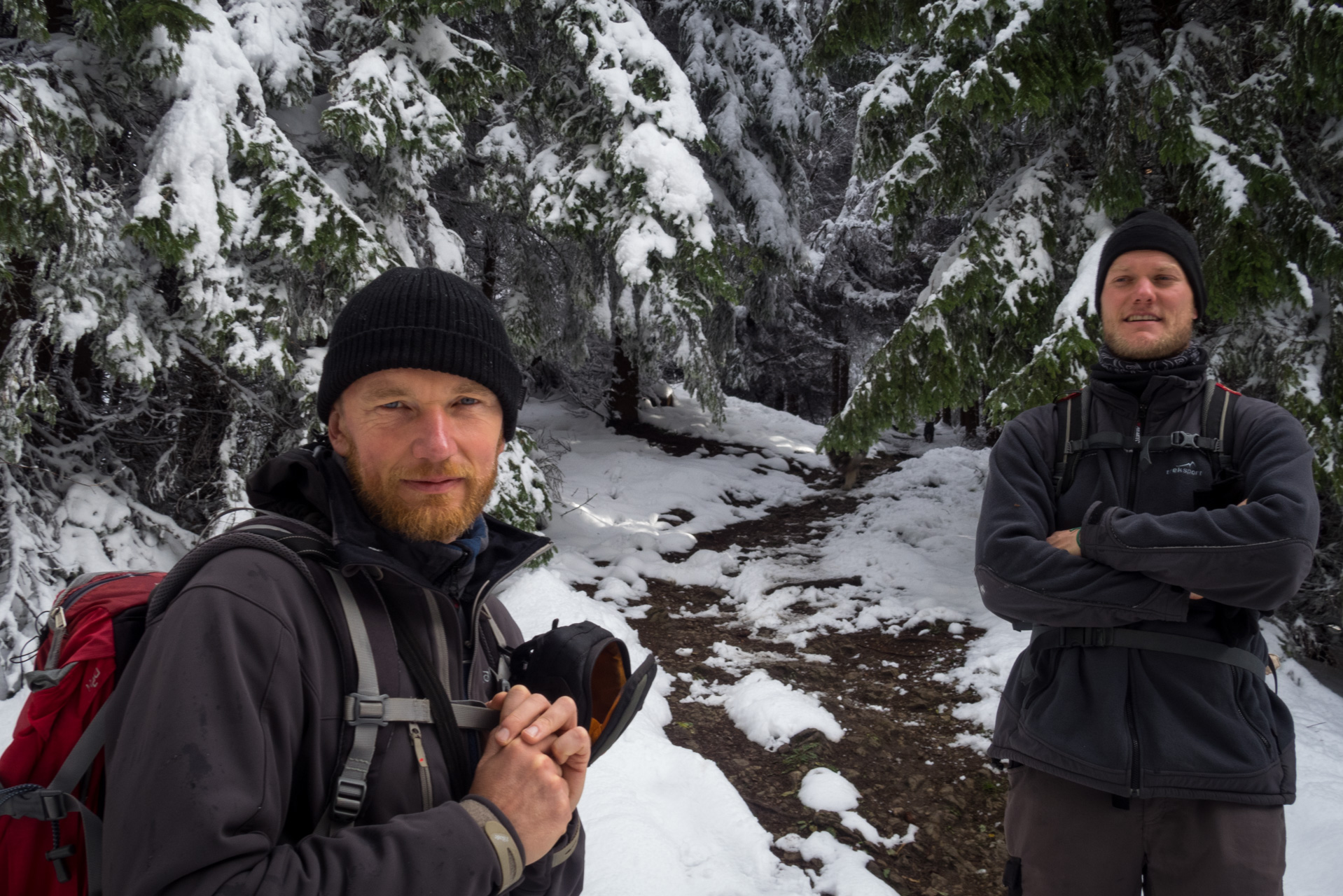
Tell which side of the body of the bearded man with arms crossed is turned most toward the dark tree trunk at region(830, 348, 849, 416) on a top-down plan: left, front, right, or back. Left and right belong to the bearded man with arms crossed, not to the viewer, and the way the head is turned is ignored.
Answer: back

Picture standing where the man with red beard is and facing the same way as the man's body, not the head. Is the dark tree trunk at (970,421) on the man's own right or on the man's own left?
on the man's own left

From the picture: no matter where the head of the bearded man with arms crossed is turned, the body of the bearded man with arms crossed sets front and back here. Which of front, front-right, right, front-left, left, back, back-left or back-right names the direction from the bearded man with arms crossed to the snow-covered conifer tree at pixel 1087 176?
back

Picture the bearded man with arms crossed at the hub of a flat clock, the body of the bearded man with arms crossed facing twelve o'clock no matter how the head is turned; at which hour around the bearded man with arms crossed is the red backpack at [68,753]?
The red backpack is roughly at 1 o'clock from the bearded man with arms crossed.

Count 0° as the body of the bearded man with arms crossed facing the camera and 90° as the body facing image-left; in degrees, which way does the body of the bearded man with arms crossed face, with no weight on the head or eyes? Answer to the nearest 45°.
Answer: approximately 0°

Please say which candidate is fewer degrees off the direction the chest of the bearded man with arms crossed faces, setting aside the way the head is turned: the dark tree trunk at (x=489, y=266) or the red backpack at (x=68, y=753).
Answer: the red backpack

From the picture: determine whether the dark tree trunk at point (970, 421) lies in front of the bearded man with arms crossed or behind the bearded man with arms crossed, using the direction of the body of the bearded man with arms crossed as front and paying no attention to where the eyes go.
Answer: behind

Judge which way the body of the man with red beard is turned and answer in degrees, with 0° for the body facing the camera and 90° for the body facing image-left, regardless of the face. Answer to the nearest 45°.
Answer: approximately 315°

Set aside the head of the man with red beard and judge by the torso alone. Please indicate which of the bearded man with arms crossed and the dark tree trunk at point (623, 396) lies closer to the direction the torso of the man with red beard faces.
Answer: the bearded man with arms crossed
